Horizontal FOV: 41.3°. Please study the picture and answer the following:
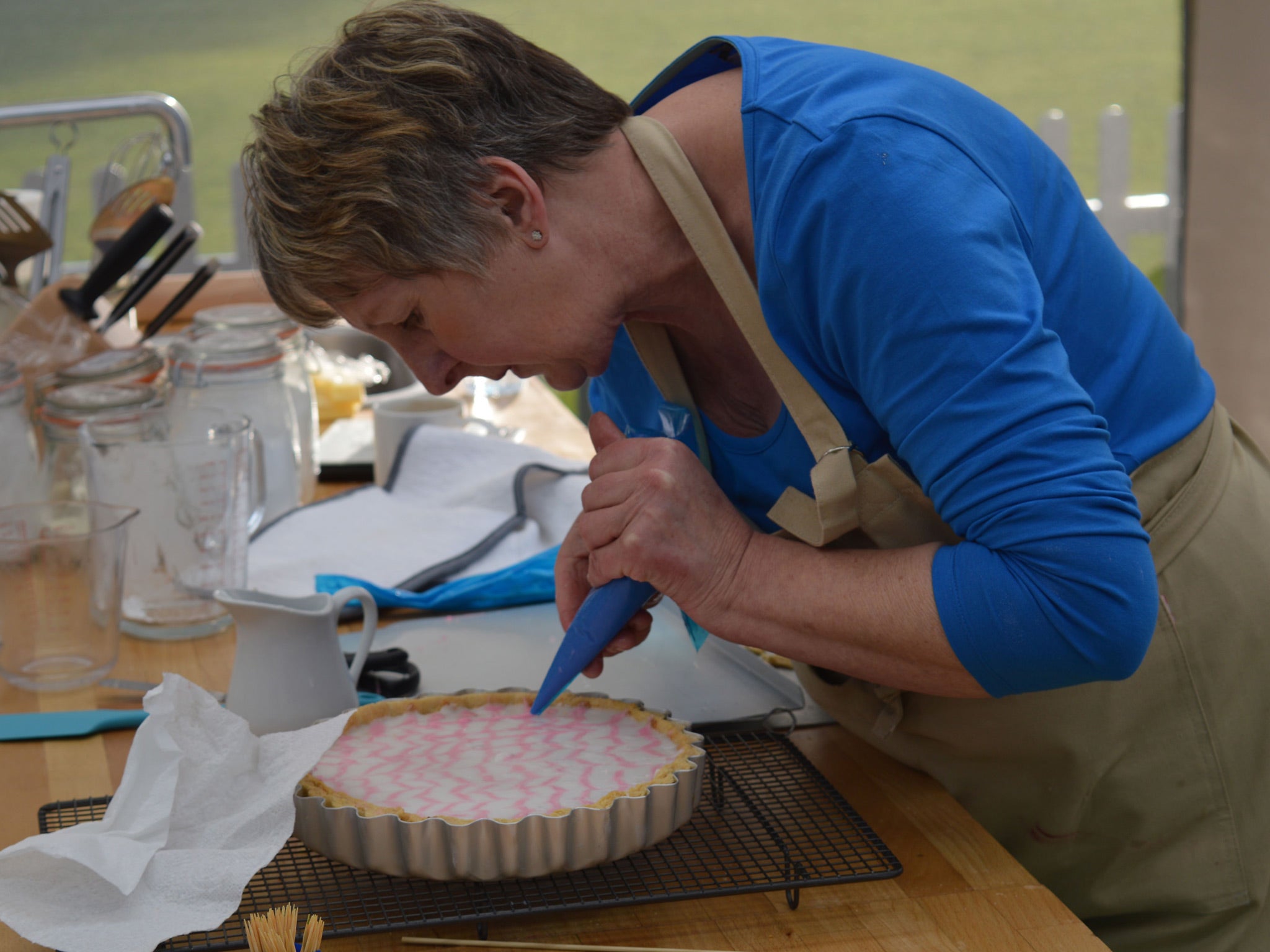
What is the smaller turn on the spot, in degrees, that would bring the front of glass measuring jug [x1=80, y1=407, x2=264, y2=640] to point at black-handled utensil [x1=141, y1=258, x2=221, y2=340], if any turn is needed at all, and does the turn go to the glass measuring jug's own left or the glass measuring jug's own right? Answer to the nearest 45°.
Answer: approximately 90° to the glass measuring jug's own right

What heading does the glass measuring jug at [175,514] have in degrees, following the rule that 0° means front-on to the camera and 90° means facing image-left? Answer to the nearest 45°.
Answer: approximately 90°

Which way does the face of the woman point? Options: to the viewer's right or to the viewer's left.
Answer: to the viewer's left

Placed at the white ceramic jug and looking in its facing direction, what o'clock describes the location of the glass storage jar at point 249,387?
The glass storage jar is roughly at 3 o'clock from the white ceramic jug.

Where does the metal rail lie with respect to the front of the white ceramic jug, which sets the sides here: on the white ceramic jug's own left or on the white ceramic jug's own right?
on the white ceramic jug's own right

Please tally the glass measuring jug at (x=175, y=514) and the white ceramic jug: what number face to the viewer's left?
2

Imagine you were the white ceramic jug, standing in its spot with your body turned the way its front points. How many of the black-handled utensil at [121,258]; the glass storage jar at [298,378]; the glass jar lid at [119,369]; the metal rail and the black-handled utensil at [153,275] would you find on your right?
5

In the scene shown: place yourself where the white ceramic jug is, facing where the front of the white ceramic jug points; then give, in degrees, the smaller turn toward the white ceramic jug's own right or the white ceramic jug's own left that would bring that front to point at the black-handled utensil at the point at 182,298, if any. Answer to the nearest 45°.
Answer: approximately 90° to the white ceramic jug's own right

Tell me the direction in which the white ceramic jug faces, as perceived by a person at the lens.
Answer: facing to the left of the viewer

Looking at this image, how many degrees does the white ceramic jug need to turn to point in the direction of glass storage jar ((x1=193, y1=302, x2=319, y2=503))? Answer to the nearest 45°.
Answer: approximately 90° to its right

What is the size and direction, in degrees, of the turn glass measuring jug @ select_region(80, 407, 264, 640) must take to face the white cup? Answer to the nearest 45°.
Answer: approximately 135° to its right
